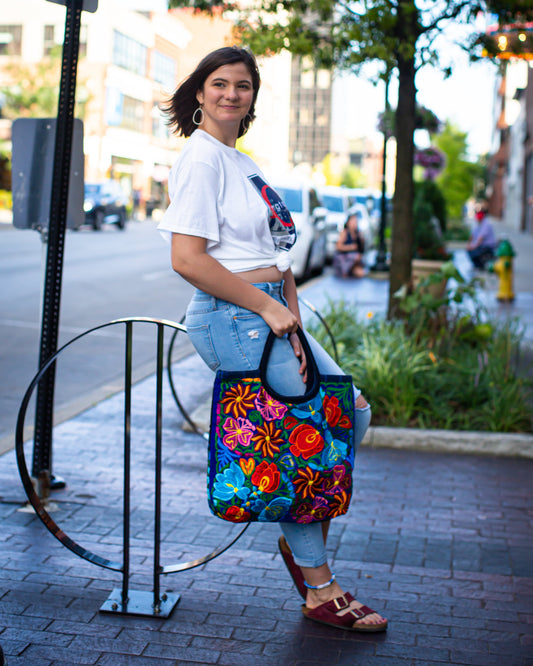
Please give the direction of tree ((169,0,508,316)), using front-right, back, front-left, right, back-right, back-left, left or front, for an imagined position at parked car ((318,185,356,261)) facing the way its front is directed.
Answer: front

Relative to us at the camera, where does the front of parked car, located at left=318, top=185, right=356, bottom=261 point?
facing the viewer

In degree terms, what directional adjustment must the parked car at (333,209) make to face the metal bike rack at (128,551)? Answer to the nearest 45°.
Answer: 0° — it already faces it

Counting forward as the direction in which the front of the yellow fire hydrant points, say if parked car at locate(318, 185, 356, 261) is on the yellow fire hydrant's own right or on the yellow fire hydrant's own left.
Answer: on the yellow fire hydrant's own right
